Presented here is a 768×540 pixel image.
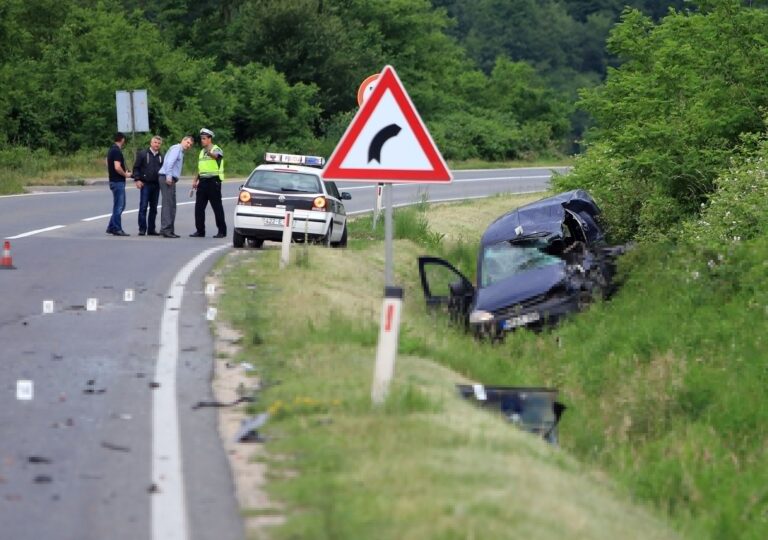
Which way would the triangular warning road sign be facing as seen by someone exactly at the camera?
facing the viewer

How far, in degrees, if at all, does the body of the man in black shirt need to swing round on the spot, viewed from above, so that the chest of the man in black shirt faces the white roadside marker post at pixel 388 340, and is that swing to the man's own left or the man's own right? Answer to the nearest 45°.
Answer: approximately 90° to the man's own right

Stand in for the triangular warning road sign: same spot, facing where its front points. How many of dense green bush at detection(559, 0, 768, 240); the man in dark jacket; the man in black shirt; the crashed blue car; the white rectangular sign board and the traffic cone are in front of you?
0

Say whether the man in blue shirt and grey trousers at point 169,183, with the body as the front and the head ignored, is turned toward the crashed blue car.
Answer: no

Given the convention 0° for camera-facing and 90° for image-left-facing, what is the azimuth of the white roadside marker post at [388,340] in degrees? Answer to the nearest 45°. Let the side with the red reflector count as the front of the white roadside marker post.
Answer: approximately 0°

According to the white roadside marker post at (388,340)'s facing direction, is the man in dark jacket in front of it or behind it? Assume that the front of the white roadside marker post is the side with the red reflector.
behind

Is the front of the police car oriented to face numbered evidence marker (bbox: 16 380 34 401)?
no

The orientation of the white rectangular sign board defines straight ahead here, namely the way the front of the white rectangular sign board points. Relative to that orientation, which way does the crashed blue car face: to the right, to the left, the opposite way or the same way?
the opposite way

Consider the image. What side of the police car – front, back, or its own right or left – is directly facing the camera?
back

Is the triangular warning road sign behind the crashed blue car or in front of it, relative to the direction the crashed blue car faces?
in front

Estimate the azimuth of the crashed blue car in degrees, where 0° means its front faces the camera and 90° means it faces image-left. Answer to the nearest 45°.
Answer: approximately 0°

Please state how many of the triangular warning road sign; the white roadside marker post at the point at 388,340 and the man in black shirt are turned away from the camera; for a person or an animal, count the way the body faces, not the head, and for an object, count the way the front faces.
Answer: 0

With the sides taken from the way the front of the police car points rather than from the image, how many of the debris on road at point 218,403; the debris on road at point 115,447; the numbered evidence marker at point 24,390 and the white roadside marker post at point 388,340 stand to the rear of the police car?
4

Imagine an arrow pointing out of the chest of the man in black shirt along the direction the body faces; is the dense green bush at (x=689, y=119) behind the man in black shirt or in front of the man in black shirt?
in front

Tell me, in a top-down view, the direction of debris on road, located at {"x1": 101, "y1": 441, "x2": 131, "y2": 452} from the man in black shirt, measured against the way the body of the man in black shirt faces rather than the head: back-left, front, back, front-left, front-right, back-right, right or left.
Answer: right

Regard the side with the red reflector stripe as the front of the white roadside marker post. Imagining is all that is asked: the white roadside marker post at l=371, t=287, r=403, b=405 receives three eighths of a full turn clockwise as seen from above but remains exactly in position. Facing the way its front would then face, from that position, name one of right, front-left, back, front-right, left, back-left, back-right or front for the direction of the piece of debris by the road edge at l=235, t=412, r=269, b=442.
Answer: left

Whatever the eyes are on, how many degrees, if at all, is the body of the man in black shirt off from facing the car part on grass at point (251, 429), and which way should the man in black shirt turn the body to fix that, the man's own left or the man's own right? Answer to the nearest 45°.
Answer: approximately 90° to the man's own right

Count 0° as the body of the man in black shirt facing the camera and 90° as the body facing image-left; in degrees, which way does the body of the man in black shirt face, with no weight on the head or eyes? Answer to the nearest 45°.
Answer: approximately 270°

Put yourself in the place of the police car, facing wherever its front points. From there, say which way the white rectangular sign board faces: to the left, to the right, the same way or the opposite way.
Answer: the same way
